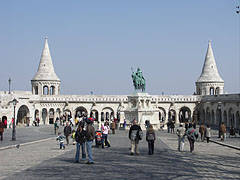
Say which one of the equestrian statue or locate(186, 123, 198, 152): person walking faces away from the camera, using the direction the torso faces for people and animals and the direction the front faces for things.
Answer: the person walking

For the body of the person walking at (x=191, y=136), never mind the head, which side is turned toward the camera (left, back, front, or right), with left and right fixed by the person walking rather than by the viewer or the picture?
back

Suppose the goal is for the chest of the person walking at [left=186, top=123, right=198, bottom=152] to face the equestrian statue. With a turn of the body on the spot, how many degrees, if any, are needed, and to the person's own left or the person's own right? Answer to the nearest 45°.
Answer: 0° — they already face it

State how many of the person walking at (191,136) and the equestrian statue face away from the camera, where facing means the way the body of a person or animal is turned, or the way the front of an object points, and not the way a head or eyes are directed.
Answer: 1
